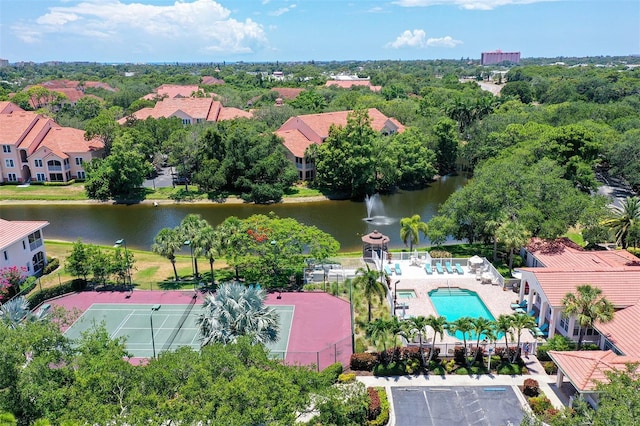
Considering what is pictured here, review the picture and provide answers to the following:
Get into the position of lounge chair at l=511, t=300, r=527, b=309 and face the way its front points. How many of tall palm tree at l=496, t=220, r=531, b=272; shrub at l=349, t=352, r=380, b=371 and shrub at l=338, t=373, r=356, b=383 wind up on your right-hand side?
1

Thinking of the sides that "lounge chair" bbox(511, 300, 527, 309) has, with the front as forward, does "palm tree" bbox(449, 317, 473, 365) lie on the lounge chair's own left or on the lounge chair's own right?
on the lounge chair's own left

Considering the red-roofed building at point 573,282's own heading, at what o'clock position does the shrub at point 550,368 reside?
The shrub is roughly at 9 o'clock from the red-roofed building.

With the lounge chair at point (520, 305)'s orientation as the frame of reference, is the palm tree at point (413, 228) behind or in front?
in front

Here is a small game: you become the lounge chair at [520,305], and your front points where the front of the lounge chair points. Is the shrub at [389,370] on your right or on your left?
on your left

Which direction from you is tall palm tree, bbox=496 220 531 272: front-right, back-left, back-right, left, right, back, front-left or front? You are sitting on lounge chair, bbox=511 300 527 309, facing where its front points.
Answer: right

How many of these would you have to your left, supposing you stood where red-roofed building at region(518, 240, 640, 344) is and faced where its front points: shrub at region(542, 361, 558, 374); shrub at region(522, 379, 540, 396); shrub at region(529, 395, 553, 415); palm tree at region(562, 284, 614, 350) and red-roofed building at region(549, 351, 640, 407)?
5

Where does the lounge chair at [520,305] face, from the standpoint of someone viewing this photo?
facing to the left of the viewer

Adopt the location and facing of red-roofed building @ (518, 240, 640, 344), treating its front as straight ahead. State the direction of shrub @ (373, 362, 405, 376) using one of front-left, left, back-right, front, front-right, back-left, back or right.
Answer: front-left

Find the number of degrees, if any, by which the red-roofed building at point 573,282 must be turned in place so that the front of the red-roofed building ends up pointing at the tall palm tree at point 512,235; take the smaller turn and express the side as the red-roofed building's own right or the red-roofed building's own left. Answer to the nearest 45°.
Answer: approximately 45° to the red-roofed building's own right

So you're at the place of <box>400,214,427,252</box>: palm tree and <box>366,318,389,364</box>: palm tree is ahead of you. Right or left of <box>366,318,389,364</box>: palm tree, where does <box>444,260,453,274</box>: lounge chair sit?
left

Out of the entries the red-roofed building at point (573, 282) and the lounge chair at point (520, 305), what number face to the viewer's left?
2

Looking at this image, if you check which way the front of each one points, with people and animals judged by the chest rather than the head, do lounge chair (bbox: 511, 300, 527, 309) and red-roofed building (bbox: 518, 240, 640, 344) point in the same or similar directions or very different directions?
same or similar directions

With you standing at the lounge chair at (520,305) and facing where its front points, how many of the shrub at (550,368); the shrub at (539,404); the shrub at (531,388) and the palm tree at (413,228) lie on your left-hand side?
3

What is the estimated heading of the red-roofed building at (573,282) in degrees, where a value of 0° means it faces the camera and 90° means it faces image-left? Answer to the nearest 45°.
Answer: approximately 90°

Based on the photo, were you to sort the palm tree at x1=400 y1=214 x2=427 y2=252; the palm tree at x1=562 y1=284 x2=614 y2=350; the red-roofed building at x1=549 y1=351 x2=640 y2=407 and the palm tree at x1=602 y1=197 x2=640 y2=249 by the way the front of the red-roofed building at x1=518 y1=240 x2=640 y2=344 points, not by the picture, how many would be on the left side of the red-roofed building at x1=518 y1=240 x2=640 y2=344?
2

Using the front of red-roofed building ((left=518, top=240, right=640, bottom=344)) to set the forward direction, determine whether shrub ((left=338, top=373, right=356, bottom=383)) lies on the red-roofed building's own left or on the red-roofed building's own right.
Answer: on the red-roofed building's own left

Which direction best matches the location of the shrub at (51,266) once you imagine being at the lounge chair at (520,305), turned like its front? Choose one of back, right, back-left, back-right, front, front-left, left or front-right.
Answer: front

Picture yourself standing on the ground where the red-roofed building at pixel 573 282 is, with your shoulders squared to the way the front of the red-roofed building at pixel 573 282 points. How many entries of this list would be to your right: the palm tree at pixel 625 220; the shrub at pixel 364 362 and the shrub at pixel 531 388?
1

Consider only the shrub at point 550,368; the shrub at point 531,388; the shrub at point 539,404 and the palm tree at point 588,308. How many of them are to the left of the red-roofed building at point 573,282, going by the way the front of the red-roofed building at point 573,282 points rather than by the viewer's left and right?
4
